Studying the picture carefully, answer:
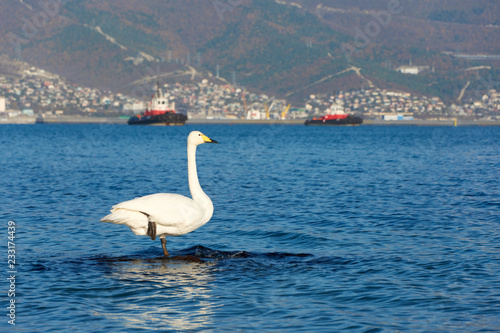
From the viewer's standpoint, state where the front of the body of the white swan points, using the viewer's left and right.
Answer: facing to the right of the viewer
